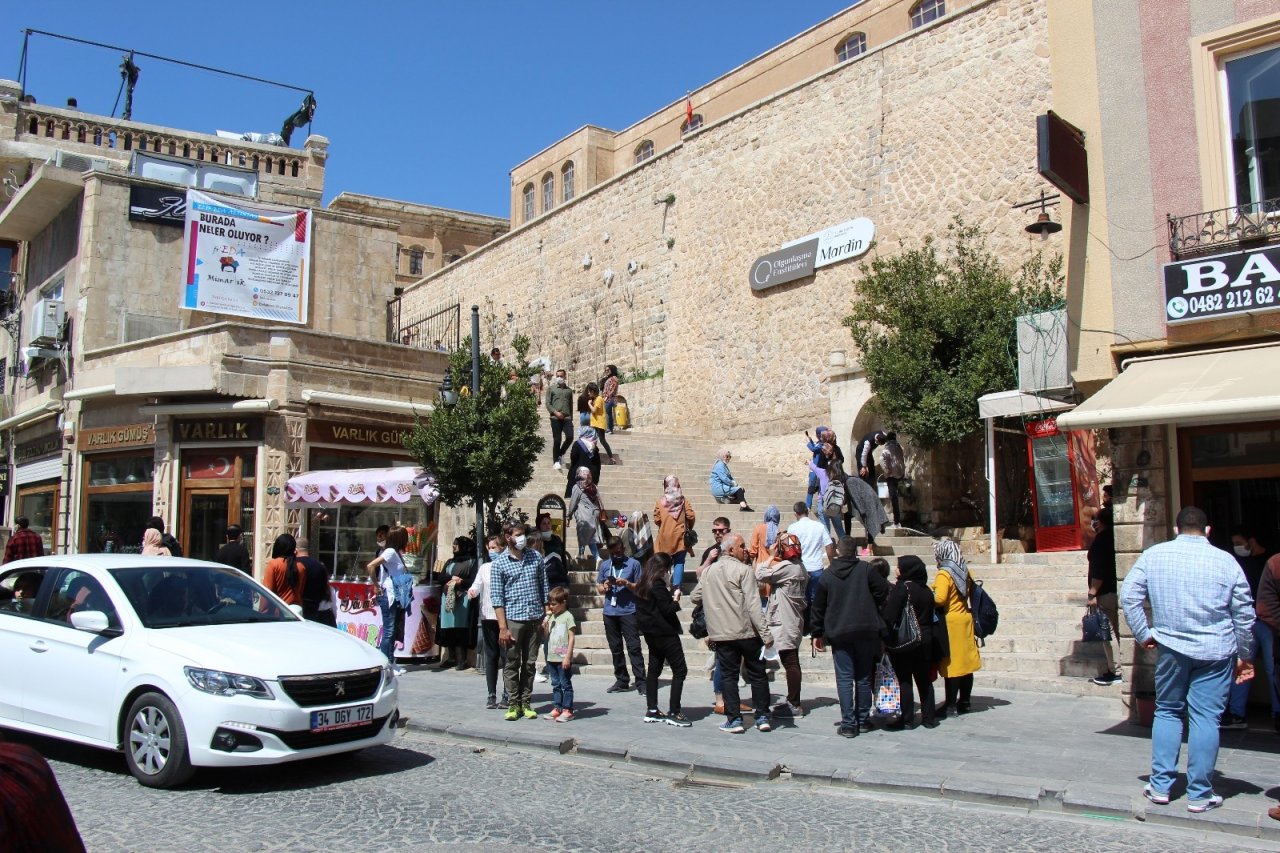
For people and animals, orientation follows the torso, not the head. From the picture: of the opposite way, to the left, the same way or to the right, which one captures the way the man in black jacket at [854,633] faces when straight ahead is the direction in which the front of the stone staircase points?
the opposite way

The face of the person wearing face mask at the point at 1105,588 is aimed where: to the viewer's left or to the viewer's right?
to the viewer's left

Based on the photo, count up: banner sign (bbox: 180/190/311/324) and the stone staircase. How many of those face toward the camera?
2

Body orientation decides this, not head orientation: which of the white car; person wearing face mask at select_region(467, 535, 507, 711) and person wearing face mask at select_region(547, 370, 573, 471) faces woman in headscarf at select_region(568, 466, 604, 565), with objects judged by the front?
person wearing face mask at select_region(547, 370, 573, 471)

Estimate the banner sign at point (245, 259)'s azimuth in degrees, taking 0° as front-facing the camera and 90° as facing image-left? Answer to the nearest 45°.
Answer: approximately 0°

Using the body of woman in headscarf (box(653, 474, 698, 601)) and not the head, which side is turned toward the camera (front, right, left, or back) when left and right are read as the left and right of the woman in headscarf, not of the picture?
back

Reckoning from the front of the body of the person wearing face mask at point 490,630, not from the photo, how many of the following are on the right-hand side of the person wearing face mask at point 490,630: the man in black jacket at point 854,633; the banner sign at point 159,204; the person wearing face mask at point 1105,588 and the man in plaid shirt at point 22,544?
2

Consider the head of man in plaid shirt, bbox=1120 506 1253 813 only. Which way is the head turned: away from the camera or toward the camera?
away from the camera

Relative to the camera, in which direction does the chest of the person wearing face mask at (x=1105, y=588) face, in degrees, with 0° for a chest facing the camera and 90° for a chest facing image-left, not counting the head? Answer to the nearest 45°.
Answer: approximately 90°

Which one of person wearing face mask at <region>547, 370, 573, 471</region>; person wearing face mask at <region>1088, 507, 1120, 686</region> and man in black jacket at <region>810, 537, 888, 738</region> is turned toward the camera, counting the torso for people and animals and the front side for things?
person wearing face mask at <region>547, 370, 573, 471</region>

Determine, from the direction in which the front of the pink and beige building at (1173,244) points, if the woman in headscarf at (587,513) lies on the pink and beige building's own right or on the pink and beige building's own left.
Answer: on the pink and beige building's own right

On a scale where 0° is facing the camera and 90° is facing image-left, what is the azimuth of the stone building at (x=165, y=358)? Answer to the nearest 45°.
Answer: approximately 0°

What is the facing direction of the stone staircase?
toward the camera

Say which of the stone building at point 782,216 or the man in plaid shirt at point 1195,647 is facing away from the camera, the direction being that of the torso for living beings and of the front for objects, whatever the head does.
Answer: the man in plaid shirt

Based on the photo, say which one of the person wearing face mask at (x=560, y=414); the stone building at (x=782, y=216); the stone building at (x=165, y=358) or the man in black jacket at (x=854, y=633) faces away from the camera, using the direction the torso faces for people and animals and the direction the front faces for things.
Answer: the man in black jacket

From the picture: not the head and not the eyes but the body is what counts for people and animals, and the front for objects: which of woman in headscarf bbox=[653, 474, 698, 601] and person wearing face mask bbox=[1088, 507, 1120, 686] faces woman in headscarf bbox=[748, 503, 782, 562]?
the person wearing face mask
